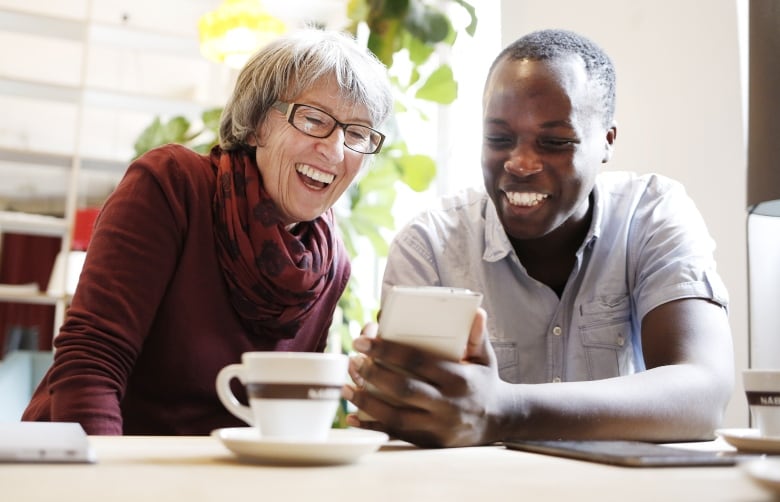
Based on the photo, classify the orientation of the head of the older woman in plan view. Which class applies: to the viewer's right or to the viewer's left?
to the viewer's right

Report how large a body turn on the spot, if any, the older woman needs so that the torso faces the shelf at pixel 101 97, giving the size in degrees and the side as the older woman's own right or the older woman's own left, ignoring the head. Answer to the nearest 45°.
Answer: approximately 135° to the older woman's own left

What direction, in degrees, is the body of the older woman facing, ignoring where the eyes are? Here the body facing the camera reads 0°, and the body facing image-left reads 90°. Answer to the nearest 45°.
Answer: approximately 315°

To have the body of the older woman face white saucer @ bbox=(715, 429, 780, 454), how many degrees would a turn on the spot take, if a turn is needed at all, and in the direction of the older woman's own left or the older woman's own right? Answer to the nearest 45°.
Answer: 0° — they already face it

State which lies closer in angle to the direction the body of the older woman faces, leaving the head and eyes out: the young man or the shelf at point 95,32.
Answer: the young man
